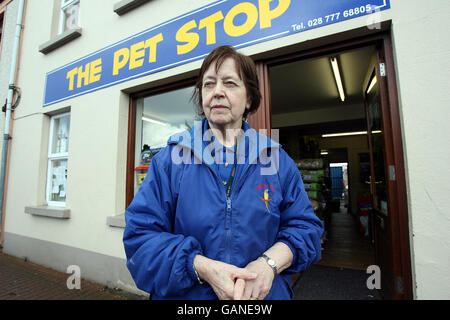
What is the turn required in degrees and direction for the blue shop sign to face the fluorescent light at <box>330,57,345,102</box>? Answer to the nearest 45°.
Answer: approximately 180°

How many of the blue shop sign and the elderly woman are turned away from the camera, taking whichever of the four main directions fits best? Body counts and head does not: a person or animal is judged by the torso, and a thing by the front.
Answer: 0

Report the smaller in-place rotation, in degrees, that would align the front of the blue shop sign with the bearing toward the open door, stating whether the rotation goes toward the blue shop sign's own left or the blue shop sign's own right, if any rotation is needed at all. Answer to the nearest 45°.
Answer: approximately 135° to the blue shop sign's own left

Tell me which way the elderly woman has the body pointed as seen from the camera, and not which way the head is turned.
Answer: toward the camera

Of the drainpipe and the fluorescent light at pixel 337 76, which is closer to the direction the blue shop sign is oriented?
the drainpipe

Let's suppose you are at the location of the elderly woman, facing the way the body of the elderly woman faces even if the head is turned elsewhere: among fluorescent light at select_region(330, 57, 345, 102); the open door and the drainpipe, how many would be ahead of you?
0

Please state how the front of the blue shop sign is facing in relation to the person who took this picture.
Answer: facing the viewer and to the left of the viewer

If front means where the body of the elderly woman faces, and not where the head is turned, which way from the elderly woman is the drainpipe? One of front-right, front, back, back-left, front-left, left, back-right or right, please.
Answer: back-right

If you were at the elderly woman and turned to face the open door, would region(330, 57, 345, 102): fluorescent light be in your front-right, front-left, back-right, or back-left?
front-left

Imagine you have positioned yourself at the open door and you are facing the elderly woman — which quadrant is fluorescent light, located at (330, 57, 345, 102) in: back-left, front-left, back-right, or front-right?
back-right

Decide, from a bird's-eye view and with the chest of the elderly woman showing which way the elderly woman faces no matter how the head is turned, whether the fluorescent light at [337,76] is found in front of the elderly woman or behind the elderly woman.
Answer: behind

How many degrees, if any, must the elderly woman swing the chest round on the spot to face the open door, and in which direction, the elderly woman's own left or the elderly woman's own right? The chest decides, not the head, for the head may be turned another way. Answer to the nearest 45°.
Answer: approximately 135° to the elderly woman's own left
